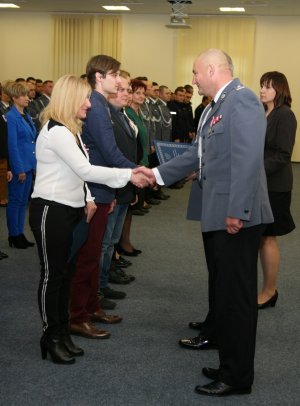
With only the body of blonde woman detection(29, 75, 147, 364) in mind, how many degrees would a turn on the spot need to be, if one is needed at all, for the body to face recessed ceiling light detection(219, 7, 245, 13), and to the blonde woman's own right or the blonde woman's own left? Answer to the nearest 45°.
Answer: approximately 90° to the blonde woman's own left

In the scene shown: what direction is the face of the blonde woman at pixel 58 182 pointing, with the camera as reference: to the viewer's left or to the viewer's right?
to the viewer's right

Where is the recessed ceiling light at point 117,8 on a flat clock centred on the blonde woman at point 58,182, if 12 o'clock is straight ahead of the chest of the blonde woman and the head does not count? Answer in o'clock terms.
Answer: The recessed ceiling light is roughly at 9 o'clock from the blonde woman.

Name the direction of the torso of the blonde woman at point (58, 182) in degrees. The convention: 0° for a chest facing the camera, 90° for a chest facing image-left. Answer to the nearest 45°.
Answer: approximately 270°

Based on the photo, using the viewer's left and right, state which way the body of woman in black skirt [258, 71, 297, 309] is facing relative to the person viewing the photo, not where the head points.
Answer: facing to the left of the viewer

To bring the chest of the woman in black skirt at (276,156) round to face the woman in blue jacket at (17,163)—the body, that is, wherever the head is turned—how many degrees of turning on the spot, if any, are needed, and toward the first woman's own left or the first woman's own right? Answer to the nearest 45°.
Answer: approximately 45° to the first woman's own right

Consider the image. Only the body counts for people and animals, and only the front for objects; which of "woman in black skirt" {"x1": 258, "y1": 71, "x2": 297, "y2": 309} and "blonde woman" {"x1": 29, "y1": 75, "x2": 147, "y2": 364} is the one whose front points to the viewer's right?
the blonde woman

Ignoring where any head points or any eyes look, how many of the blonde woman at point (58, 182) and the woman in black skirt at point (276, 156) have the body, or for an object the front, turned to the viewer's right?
1

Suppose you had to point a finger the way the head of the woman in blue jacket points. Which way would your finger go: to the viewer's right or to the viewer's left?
to the viewer's right

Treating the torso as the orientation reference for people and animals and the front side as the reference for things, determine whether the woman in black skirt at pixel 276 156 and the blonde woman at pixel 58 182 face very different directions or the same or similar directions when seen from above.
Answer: very different directions

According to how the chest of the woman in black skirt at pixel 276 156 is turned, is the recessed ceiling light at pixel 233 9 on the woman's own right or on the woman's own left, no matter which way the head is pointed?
on the woman's own right
